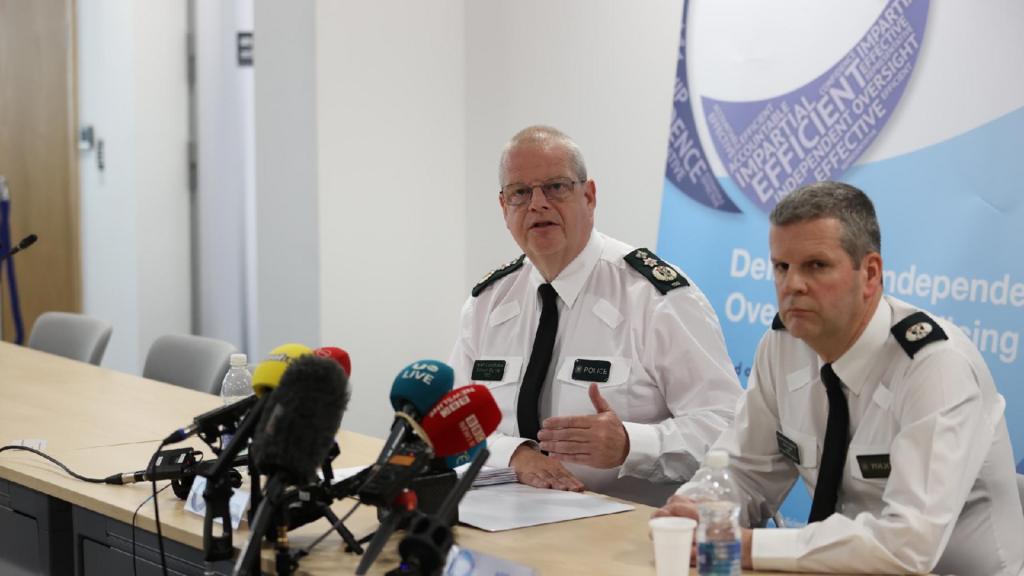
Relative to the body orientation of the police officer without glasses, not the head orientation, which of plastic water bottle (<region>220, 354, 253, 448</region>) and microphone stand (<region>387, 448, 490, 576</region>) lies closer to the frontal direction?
the microphone stand

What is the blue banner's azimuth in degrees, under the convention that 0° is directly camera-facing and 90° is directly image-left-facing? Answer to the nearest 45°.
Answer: approximately 0°

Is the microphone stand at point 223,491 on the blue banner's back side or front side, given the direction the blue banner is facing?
on the front side

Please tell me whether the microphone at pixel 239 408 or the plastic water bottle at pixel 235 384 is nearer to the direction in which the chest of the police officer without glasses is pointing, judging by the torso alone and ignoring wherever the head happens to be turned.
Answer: the microphone

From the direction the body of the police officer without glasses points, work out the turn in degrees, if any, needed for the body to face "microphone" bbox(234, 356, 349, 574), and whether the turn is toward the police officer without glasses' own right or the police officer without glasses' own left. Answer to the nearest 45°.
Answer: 0° — they already face it

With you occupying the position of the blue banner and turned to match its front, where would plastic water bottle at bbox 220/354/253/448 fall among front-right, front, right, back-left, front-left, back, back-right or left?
front-right

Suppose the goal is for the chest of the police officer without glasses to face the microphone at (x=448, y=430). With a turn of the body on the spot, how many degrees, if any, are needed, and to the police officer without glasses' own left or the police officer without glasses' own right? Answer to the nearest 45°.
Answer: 0° — they already face it
